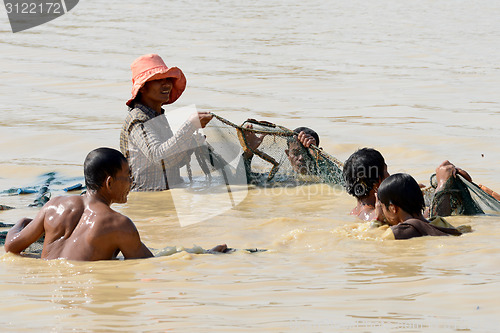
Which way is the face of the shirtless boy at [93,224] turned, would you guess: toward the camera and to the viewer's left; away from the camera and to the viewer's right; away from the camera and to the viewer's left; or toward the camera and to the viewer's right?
away from the camera and to the viewer's right

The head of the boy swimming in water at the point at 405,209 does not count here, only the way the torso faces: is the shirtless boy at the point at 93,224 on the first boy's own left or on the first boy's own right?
on the first boy's own left

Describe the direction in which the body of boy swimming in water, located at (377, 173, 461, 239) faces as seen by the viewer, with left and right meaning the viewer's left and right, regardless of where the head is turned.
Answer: facing away from the viewer and to the left of the viewer
